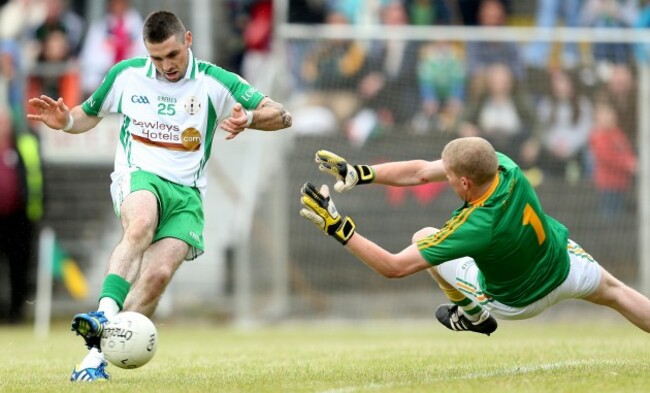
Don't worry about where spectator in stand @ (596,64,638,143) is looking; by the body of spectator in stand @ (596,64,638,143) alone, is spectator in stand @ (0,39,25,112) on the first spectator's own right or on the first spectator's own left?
on the first spectator's own right

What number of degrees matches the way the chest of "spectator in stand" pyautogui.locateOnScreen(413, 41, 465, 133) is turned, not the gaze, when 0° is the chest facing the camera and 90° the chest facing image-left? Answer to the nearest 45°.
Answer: approximately 0°

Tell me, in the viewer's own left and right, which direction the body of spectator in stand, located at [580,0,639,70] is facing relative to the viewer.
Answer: facing the viewer

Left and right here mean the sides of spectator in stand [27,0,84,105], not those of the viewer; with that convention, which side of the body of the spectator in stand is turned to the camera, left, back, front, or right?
front

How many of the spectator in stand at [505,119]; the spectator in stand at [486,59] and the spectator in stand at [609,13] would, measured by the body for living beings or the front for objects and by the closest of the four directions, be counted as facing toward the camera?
3

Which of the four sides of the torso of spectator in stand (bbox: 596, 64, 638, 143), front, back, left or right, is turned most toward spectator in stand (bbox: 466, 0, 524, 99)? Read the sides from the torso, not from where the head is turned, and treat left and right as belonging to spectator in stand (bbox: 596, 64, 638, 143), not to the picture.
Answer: right

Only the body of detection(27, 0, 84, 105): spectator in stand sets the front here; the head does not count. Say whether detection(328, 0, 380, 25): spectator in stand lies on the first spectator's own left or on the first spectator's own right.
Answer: on the first spectator's own left

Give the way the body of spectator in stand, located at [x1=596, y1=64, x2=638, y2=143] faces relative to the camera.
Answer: toward the camera
